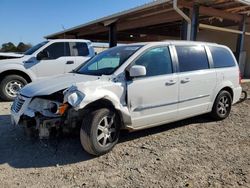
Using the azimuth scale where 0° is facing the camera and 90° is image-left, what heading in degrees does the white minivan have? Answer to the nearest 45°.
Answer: approximately 45°

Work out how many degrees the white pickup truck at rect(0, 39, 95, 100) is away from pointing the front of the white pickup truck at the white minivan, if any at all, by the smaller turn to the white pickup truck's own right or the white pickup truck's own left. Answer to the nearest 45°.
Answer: approximately 90° to the white pickup truck's own left

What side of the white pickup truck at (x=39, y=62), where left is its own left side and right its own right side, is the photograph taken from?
left

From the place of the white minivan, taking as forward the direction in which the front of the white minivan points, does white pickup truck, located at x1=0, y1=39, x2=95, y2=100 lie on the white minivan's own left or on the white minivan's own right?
on the white minivan's own right
